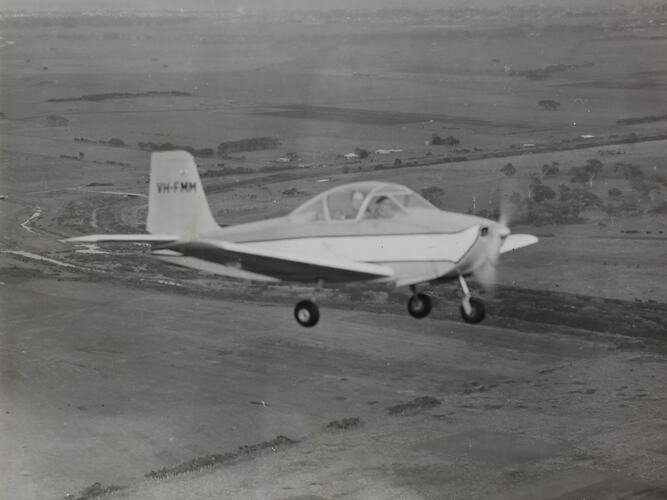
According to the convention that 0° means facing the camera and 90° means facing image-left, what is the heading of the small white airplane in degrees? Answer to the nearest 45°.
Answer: approximately 315°
